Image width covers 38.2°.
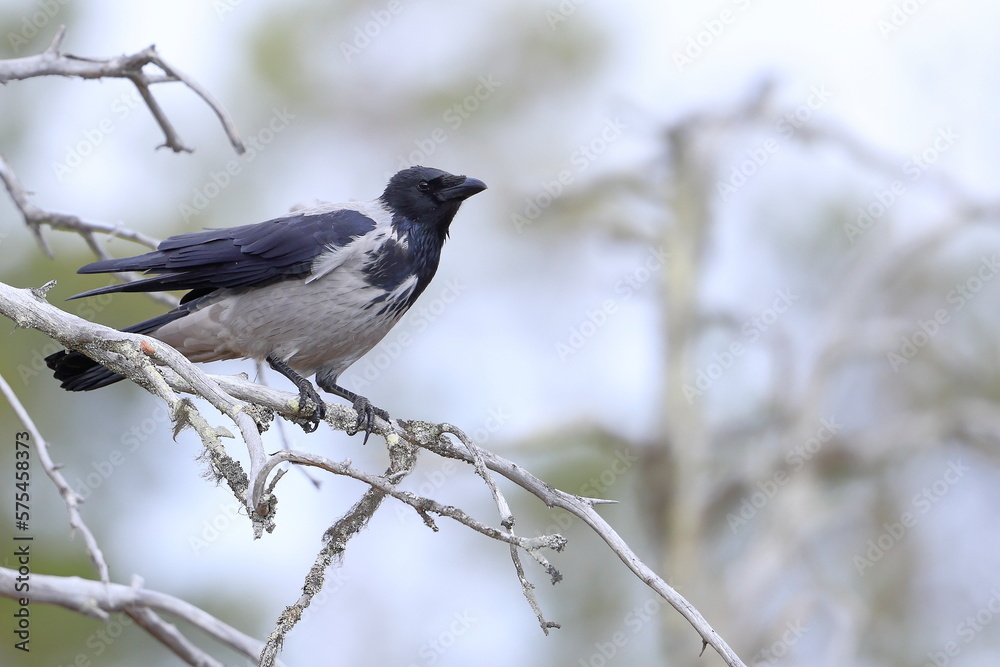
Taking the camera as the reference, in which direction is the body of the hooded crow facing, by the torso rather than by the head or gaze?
to the viewer's right

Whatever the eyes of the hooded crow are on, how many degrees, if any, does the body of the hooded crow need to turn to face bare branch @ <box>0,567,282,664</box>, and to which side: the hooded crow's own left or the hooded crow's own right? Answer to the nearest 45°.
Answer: approximately 135° to the hooded crow's own right
